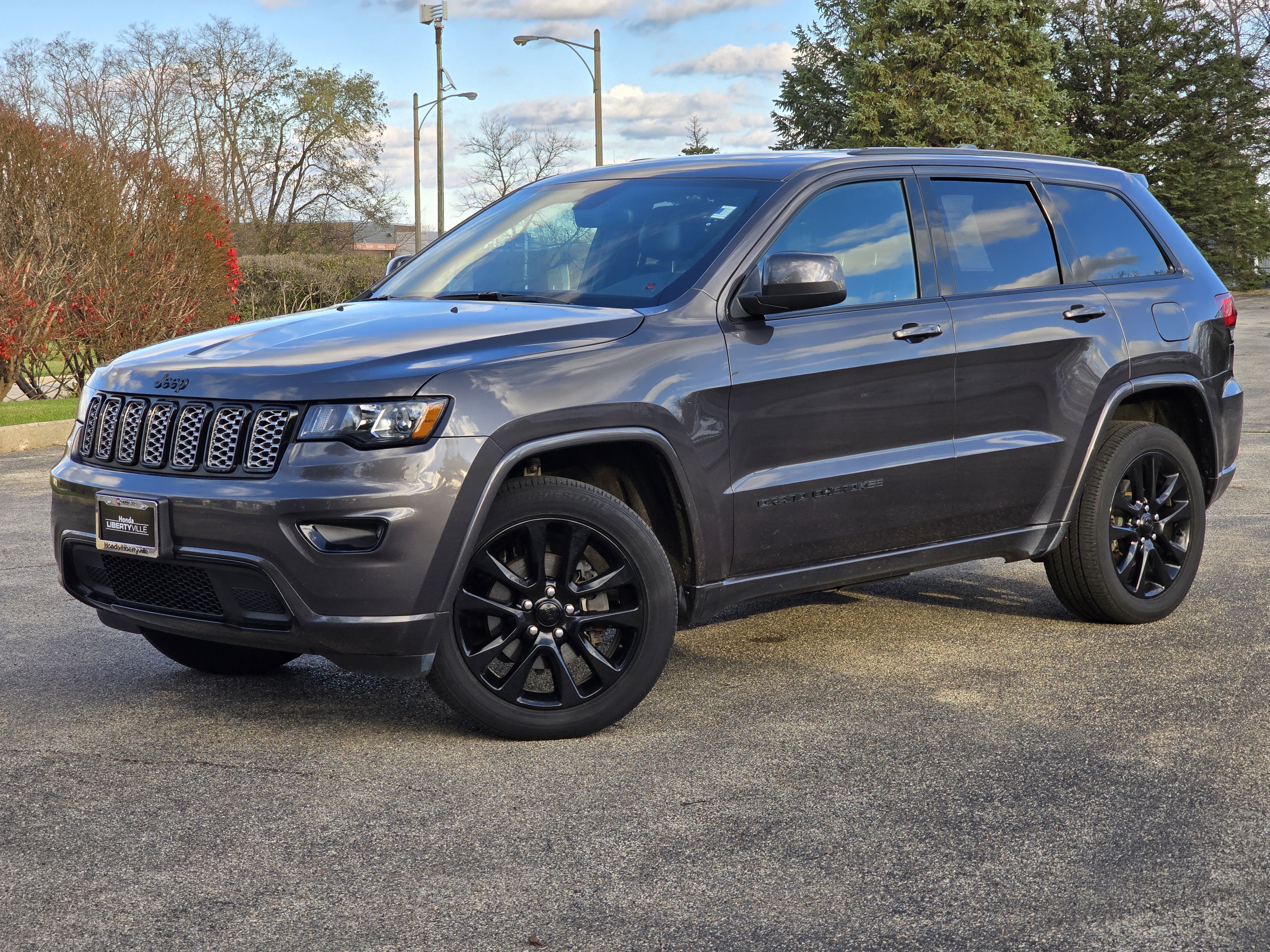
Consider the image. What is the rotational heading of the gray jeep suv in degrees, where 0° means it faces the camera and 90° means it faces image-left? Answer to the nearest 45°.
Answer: approximately 45°

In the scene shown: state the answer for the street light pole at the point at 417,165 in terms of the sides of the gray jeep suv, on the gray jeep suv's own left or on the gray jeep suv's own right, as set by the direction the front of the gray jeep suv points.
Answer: on the gray jeep suv's own right

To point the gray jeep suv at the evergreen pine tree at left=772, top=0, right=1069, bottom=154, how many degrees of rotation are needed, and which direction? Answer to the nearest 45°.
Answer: approximately 135° to its right

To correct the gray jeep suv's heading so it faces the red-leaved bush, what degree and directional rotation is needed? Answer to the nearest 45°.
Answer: approximately 90° to its right

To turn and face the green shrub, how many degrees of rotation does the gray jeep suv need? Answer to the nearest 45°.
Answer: approximately 135° to its right

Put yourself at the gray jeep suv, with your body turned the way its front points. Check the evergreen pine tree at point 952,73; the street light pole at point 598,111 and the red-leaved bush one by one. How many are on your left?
0

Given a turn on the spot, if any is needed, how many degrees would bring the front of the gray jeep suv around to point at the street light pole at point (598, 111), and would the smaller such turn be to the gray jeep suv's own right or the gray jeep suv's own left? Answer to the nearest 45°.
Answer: approximately 135° to the gray jeep suv's own right

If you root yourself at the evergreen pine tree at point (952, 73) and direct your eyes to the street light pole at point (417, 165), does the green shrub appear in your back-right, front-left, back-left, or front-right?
front-left
